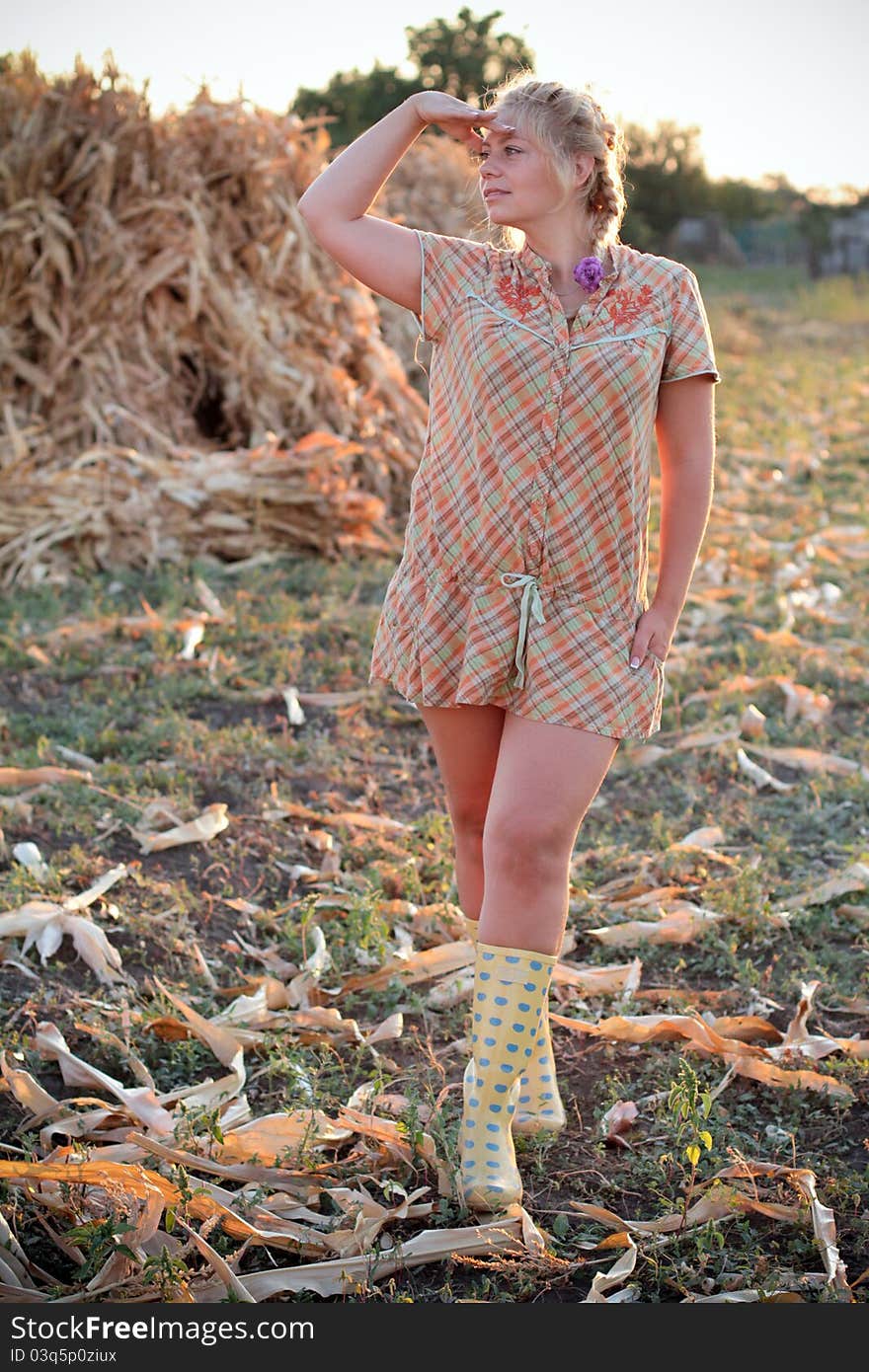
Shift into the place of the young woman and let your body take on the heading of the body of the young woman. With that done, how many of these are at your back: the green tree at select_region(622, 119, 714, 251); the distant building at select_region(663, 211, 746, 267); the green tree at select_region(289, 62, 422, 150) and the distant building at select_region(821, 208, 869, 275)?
4

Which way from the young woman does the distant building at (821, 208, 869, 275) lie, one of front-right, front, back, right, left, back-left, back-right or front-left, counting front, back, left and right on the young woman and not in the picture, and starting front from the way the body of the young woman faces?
back

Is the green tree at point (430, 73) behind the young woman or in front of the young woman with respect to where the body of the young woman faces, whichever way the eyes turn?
behind

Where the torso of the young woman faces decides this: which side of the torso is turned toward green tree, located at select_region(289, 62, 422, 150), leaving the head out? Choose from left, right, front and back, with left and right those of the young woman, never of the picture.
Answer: back

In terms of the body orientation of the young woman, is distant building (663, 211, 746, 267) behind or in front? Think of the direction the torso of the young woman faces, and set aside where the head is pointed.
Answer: behind

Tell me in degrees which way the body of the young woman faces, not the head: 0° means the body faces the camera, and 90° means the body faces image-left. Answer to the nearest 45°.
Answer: approximately 0°

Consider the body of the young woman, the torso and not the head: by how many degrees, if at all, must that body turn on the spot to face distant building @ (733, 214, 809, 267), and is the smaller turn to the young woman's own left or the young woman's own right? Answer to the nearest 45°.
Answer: approximately 180°

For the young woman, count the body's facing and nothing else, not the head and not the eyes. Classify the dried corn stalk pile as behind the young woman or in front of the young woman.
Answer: behind

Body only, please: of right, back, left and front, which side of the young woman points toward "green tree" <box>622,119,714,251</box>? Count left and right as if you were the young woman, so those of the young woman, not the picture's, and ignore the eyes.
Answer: back

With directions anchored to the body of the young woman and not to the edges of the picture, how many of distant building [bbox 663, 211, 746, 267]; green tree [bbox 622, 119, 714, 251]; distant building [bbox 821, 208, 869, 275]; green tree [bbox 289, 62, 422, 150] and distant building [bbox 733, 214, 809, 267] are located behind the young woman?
5
